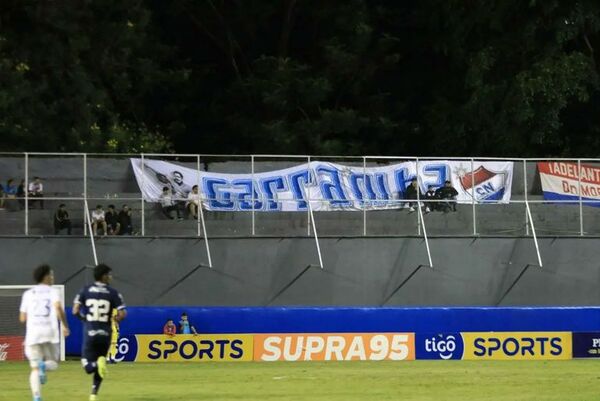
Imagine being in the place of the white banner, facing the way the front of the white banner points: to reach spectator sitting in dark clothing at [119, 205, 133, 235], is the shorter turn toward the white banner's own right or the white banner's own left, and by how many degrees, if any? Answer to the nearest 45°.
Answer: approximately 90° to the white banner's own right

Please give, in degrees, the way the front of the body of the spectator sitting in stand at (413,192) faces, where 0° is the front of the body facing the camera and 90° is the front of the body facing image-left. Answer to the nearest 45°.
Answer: approximately 0°

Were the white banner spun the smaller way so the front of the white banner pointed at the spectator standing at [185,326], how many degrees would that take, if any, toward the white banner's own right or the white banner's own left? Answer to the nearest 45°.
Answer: approximately 45° to the white banner's own right

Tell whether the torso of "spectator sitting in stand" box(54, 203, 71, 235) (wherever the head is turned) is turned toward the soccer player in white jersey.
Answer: yes

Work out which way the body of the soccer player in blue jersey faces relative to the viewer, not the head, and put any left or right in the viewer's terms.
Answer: facing away from the viewer

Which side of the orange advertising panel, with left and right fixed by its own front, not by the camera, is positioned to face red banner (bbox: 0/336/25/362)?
right

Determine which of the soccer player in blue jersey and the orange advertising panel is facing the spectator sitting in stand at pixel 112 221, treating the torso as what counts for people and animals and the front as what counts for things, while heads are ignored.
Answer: the soccer player in blue jersey

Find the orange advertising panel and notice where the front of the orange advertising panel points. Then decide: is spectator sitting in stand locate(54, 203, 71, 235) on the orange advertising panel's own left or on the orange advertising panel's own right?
on the orange advertising panel's own right

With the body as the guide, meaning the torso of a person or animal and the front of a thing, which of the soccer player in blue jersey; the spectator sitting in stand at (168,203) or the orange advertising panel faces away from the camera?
the soccer player in blue jersey

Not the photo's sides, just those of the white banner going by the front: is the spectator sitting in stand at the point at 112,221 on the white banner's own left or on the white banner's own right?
on the white banner's own right

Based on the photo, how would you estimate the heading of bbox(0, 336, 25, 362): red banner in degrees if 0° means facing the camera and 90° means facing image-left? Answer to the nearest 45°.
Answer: approximately 0°
